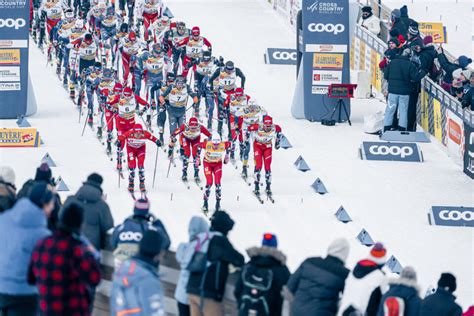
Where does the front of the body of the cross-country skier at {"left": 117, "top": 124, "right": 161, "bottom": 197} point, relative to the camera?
toward the camera

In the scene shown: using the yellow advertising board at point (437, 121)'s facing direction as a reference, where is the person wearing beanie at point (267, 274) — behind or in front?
in front

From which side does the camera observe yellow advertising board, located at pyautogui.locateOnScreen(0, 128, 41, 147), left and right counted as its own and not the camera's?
front

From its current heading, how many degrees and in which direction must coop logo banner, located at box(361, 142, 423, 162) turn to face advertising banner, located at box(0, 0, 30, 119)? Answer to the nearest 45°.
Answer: approximately 90° to its right

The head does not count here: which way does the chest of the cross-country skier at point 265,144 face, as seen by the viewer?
toward the camera

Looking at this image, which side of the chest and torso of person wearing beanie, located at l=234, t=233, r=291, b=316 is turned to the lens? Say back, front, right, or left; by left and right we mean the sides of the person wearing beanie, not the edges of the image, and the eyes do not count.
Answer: back

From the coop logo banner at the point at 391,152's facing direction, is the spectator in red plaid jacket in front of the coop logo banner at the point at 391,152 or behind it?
in front

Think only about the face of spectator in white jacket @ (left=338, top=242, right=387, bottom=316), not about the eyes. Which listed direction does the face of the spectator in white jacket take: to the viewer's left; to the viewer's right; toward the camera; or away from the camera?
away from the camera

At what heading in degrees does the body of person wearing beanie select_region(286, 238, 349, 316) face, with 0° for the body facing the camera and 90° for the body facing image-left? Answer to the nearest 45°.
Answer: approximately 225°

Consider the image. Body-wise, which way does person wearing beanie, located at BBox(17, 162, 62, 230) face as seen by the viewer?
away from the camera

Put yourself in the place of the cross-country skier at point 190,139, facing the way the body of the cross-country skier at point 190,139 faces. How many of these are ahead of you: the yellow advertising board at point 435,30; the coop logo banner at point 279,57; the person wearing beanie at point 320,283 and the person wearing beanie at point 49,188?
2

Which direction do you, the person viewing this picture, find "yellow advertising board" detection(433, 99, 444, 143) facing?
facing the viewer and to the left of the viewer

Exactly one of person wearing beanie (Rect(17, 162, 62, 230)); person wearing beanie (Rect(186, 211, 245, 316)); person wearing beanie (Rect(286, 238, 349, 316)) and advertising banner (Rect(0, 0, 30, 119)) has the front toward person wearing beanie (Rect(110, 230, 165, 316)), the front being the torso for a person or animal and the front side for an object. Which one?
the advertising banner

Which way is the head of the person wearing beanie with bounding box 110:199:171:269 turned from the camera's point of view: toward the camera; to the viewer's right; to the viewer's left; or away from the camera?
away from the camera

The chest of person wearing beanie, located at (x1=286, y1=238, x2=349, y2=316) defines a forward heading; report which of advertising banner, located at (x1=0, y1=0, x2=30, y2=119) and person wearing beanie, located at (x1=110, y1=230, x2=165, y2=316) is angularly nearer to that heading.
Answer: the advertising banner

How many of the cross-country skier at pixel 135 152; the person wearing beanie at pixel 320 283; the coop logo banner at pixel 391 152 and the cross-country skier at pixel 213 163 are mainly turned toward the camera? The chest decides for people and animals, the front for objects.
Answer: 3

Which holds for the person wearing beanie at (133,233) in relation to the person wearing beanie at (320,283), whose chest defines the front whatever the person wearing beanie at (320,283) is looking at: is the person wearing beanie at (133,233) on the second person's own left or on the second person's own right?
on the second person's own left

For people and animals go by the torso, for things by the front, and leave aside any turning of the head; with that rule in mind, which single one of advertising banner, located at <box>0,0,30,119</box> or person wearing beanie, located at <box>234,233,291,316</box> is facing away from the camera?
the person wearing beanie

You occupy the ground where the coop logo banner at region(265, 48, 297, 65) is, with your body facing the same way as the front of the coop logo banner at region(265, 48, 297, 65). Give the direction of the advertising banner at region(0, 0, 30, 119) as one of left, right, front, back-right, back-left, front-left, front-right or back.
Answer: front-right

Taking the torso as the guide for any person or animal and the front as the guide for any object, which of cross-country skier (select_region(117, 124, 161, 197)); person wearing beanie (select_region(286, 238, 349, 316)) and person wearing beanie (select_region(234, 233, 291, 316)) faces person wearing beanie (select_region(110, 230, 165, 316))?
the cross-country skier
